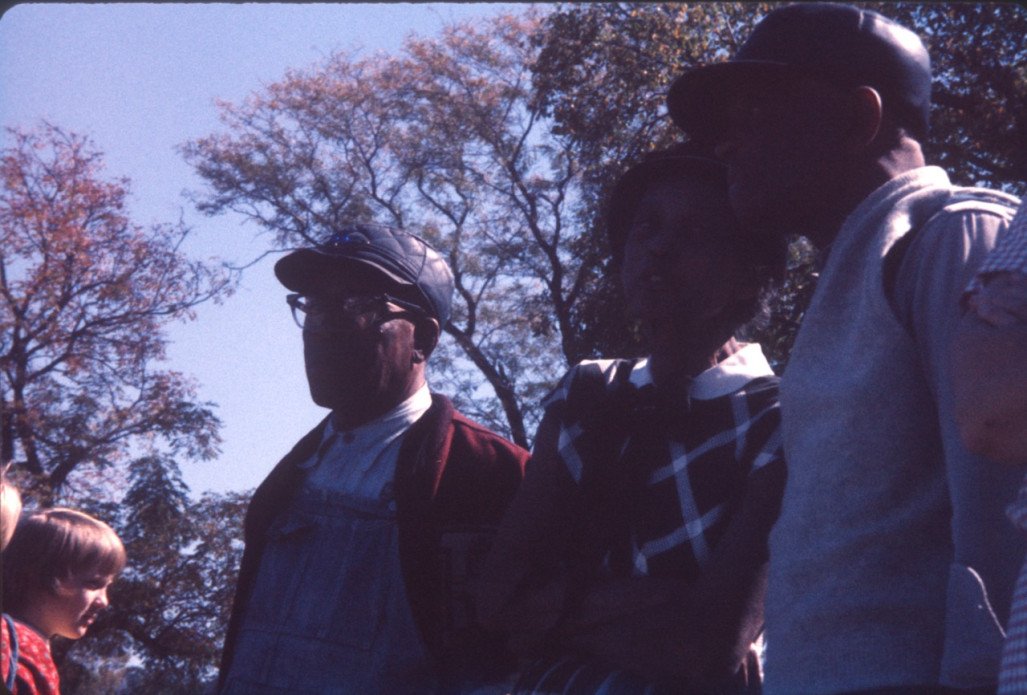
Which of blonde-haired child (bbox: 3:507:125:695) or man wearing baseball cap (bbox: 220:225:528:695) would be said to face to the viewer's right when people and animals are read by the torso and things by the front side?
the blonde-haired child

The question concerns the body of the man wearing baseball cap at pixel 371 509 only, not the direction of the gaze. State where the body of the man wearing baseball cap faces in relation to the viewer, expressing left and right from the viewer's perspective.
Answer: facing the viewer and to the left of the viewer

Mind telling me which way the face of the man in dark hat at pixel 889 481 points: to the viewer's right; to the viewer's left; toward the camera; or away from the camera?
to the viewer's left

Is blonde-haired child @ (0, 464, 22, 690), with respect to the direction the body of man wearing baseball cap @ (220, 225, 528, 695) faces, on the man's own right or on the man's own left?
on the man's own right

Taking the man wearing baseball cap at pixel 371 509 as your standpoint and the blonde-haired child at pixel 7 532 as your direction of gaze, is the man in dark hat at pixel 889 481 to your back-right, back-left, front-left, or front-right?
back-left

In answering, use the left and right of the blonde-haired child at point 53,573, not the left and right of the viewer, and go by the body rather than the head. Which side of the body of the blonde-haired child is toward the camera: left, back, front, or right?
right

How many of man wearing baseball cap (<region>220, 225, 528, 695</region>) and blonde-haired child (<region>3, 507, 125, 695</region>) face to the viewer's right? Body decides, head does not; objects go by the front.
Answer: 1

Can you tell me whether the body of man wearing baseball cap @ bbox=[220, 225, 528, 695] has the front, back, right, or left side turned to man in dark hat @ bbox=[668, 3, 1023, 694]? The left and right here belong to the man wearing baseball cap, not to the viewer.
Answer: left

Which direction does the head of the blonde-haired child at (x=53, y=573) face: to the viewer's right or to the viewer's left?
to the viewer's right
